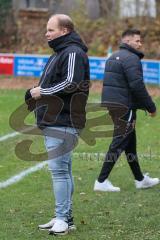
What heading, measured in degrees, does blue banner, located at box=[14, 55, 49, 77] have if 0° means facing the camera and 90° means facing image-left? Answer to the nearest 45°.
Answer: approximately 0°

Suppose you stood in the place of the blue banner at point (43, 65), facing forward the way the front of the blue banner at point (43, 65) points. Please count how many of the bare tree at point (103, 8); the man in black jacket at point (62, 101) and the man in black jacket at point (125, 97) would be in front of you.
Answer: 2

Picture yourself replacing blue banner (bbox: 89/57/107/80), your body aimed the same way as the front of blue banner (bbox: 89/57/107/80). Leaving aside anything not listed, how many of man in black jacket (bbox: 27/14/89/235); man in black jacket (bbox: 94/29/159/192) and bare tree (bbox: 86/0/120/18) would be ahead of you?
2

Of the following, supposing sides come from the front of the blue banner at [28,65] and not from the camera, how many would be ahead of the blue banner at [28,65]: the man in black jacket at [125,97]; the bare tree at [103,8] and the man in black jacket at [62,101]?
2

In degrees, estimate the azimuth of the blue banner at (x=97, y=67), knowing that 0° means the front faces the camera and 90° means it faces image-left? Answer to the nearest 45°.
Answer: approximately 0°

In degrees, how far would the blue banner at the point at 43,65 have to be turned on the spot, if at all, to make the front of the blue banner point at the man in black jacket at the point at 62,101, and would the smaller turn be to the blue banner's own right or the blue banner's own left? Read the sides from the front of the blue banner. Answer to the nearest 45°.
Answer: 0° — it already faces them

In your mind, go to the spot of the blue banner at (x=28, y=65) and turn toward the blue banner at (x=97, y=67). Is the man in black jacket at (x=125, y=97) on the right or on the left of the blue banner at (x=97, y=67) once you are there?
right

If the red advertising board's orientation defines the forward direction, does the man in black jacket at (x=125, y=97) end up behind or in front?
in front
